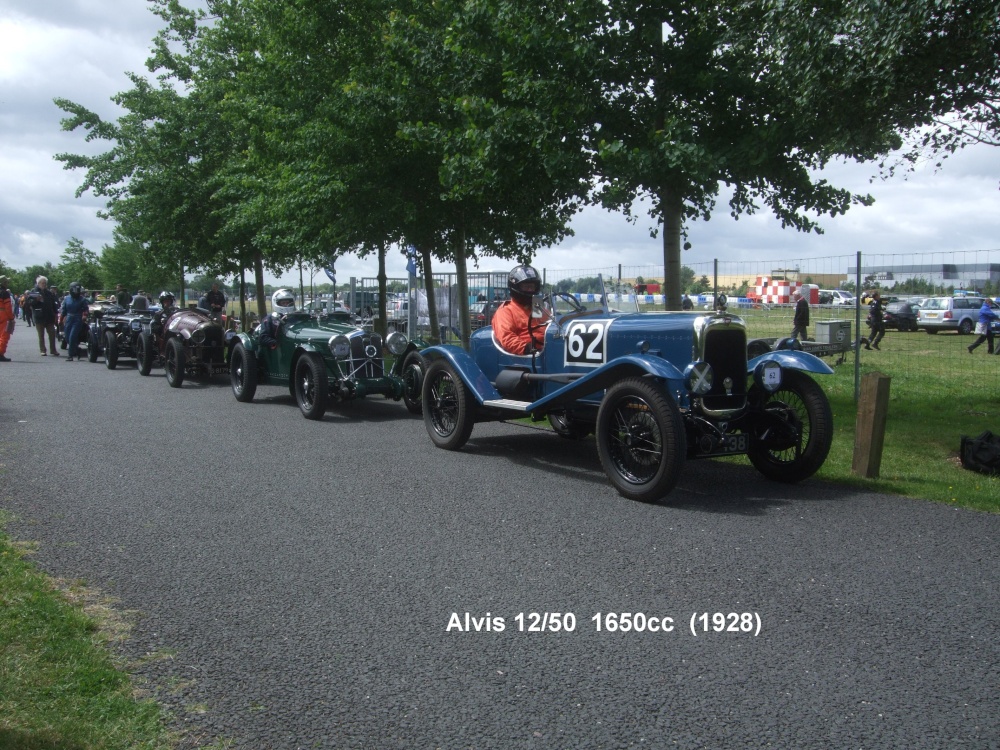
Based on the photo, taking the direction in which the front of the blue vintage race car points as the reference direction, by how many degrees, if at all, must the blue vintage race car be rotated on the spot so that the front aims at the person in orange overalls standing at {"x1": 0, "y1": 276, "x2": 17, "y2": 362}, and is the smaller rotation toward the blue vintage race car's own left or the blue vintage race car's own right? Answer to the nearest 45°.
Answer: approximately 180°

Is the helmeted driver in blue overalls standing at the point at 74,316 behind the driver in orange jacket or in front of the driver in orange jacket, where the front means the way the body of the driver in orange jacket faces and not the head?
behind

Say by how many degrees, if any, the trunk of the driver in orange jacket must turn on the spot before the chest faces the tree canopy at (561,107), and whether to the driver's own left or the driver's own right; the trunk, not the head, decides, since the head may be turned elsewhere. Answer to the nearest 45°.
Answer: approximately 135° to the driver's own left

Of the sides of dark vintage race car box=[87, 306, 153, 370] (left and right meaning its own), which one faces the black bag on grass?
front

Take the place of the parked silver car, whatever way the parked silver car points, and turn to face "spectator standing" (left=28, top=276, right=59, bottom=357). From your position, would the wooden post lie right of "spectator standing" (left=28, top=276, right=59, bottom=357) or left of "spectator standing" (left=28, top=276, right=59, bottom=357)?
left

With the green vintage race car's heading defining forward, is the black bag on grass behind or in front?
in front

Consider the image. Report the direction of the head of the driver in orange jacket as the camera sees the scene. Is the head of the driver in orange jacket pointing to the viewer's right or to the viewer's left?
to the viewer's right

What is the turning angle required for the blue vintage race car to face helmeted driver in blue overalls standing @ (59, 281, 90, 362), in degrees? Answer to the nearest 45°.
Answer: approximately 180°

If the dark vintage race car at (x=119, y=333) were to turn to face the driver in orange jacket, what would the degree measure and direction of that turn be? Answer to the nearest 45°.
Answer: approximately 45° to its right

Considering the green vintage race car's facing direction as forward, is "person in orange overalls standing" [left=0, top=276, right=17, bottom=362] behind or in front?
behind
